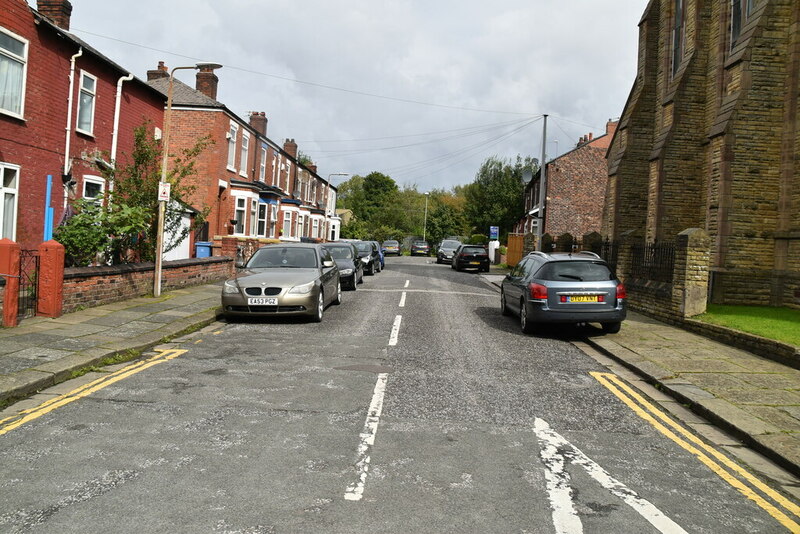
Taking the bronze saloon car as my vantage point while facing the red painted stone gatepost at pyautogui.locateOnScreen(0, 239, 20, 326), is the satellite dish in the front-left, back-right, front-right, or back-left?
back-right

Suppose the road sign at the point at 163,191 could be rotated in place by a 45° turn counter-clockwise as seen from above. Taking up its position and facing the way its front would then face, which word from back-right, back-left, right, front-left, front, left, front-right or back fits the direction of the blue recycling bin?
back-left

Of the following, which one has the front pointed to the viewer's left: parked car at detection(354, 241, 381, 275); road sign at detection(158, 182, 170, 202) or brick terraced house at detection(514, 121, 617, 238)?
the brick terraced house

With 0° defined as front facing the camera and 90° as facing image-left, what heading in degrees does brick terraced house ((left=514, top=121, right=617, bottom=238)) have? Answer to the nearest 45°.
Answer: approximately 90°

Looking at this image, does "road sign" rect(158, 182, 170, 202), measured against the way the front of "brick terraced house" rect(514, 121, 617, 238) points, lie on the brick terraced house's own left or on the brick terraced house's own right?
on the brick terraced house's own left

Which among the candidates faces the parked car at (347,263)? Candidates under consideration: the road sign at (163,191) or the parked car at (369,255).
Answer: the parked car at (369,255)

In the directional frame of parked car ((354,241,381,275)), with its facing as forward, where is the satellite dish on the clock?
The satellite dish is roughly at 7 o'clock from the parked car.

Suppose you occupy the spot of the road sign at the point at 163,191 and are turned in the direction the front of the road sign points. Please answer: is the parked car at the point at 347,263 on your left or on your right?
on your left

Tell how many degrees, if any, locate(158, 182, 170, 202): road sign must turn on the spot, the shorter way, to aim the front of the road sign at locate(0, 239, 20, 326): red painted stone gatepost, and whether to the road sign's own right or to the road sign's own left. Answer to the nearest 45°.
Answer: approximately 45° to the road sign's own right

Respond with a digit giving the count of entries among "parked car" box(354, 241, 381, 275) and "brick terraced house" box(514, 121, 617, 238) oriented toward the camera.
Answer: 1
